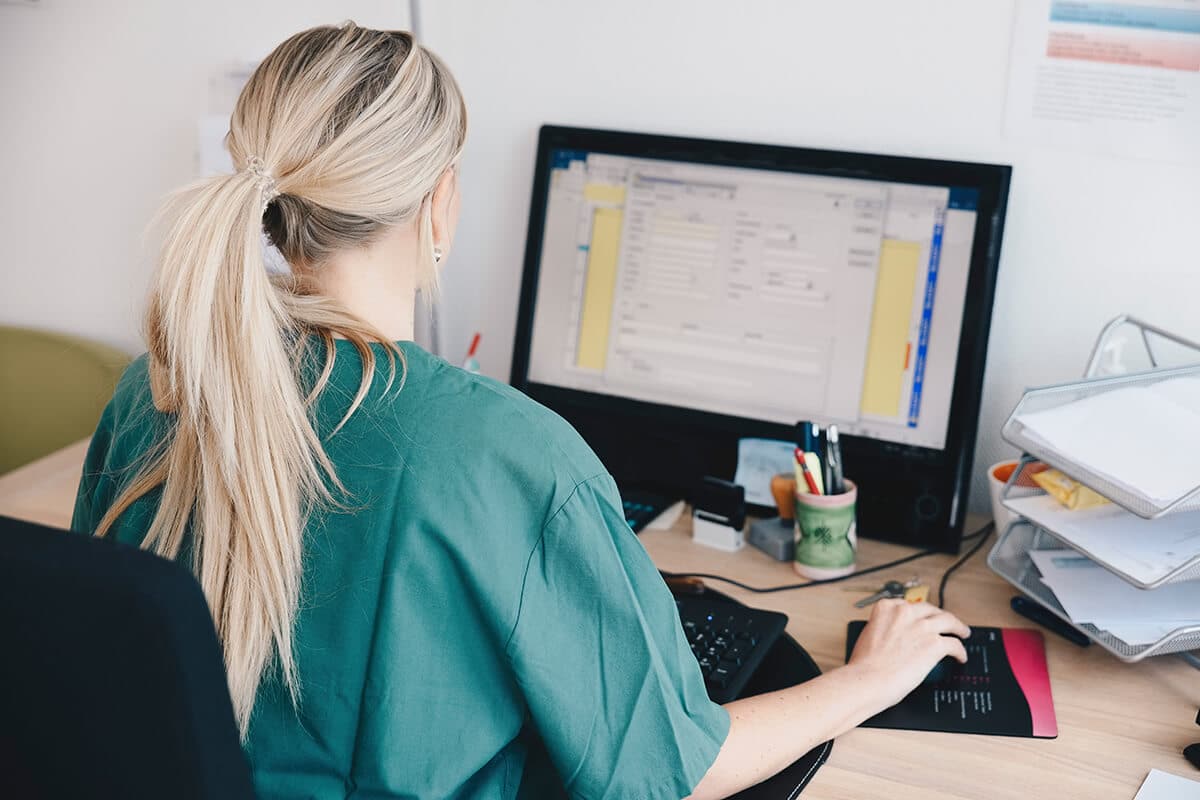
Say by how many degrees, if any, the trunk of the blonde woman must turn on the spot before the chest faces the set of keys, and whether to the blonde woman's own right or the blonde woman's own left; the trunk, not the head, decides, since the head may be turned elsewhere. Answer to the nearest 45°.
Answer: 0° — they already face it

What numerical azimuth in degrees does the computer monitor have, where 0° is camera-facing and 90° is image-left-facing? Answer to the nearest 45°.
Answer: approximately 45°

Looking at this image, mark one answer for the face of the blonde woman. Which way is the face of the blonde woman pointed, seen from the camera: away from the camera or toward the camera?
away from the camera

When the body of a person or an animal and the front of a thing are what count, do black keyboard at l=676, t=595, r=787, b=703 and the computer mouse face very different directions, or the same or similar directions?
very different directions
